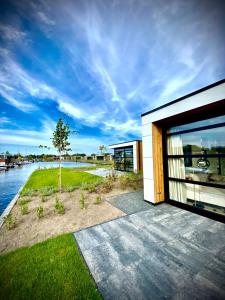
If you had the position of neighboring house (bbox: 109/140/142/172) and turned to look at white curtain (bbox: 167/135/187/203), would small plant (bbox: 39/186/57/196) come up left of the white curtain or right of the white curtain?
right

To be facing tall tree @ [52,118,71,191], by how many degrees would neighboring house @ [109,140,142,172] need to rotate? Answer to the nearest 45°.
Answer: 0° — it already faces it

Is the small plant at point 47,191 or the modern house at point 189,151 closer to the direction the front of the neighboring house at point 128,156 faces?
the small plant

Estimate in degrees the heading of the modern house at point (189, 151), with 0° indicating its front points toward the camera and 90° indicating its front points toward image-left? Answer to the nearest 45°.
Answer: approximately 45°

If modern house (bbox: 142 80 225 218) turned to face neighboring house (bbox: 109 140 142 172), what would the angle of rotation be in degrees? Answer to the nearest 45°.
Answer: approximately 90° to its right

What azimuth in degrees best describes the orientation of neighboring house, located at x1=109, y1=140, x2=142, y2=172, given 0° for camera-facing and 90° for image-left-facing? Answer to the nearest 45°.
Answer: approximately 45°

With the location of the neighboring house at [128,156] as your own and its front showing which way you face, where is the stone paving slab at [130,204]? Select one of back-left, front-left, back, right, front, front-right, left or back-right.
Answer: front-left
